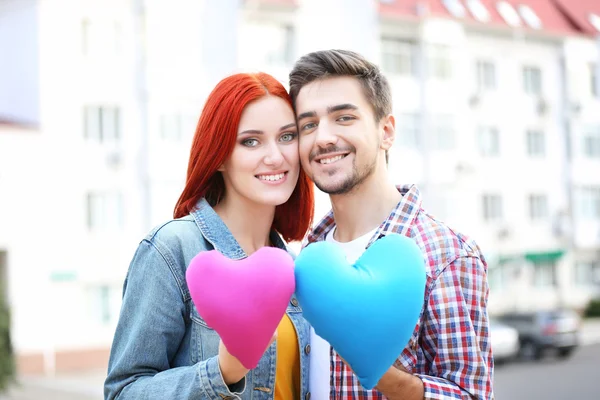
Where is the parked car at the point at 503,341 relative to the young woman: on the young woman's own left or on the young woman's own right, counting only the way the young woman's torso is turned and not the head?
on the young woman's own left

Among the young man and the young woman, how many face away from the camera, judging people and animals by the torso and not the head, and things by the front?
0

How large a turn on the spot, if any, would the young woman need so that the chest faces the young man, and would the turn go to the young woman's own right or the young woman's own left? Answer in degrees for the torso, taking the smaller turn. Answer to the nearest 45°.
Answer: approximately 45° to the young woman's own left

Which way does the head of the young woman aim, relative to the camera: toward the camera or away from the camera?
toward the camera

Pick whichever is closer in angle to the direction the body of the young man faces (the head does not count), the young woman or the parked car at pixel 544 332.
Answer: the young woman

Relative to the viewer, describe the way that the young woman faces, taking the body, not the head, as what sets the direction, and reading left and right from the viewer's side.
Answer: facing the viewer and to the right of the viewer

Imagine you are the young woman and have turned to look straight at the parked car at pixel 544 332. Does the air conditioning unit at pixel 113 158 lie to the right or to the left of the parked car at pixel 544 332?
left

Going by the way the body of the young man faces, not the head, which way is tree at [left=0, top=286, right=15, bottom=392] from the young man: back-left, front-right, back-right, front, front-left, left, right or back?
right

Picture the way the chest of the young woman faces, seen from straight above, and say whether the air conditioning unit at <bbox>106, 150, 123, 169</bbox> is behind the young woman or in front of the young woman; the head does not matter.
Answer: behind

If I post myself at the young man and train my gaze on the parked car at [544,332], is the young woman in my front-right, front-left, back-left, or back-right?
back-left

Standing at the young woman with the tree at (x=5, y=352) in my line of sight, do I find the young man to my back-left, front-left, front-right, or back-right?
back-right

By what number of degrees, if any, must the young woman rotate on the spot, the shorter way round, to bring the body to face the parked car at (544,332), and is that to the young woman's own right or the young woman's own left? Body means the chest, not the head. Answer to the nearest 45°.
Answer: approximately 90° to the young woman's own left

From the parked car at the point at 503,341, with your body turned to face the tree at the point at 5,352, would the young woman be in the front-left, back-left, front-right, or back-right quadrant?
front-left

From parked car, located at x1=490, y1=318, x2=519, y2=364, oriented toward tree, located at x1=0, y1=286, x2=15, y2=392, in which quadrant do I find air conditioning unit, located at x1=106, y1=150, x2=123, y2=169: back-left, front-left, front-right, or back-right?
front-right

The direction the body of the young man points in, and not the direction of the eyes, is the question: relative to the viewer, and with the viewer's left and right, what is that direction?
facing the viewer and to the left of the viewer
